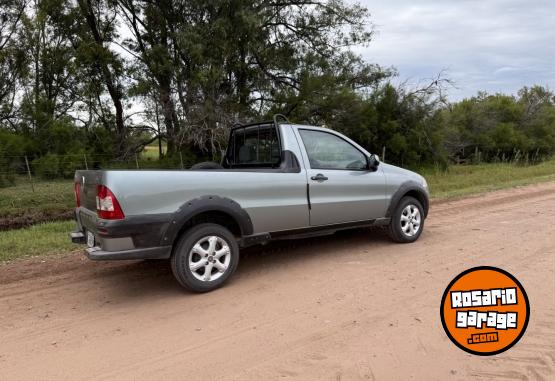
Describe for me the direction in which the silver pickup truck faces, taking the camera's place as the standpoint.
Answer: facing away from the viewer and to the right of the viewer
